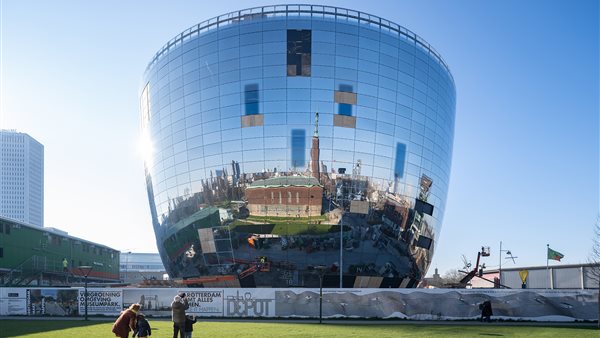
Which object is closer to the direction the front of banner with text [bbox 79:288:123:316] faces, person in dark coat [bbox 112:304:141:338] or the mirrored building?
the person in dark coat

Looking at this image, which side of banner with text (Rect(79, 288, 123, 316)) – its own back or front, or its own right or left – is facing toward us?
front

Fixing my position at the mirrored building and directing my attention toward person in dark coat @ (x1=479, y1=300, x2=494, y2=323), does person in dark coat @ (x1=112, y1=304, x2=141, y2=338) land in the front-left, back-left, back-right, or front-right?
front-right

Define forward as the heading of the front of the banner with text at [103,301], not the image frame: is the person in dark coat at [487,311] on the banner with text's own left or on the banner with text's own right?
on the banner with text's own left

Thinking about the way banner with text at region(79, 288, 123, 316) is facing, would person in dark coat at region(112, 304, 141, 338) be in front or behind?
in front

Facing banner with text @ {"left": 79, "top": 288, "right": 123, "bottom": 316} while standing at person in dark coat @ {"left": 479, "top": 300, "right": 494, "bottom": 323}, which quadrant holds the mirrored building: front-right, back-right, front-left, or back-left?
front-right

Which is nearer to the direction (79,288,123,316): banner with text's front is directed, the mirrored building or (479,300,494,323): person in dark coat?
the person in dark coat

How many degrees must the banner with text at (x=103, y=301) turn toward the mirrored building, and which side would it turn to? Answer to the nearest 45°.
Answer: approximately 135° to its left
